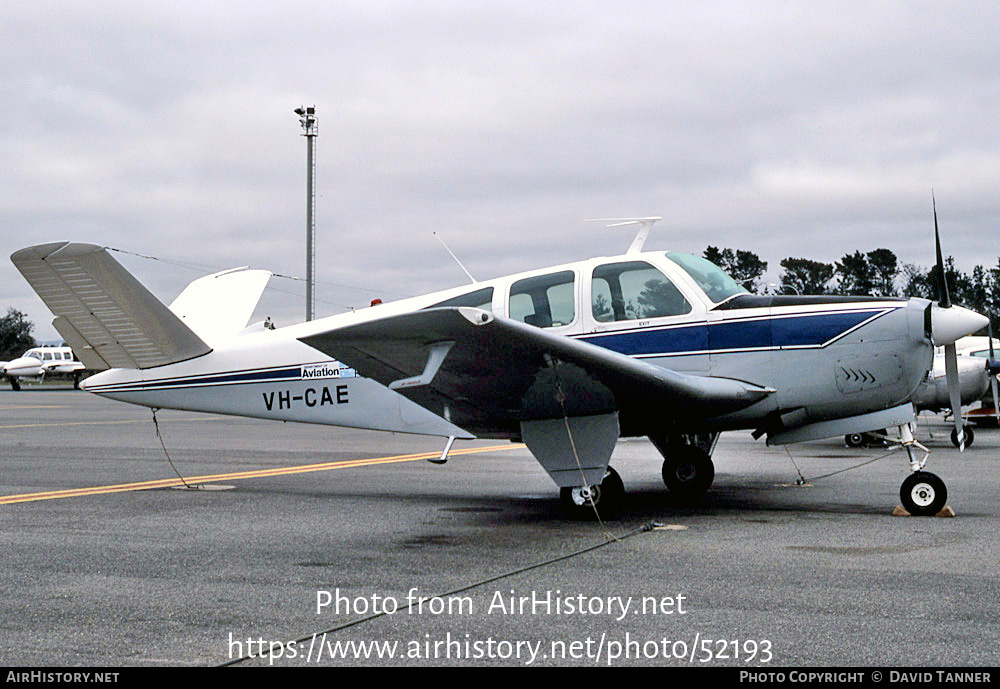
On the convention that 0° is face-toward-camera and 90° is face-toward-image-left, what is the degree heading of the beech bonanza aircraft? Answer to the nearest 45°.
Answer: approximately 270°
